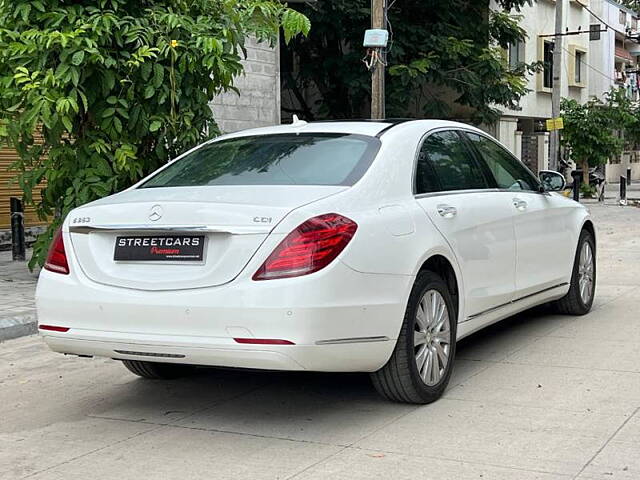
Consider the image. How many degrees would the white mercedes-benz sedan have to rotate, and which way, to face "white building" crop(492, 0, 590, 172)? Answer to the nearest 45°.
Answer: approximately 45° to its left

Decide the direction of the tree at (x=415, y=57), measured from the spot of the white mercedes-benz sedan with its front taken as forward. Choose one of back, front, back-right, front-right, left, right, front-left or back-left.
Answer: front-left

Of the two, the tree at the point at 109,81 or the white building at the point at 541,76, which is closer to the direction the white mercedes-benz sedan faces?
the white building

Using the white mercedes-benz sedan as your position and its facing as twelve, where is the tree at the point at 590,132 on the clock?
The tree is roughly at 11 o'clock from the white mercedes-benz sedan.

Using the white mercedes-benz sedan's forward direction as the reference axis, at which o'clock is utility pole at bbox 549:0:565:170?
The utility pole is roughly at 11 o'clock from the white mercedes-benz sedan.

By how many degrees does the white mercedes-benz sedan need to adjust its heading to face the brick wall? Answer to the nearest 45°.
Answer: approximately 45° to its left

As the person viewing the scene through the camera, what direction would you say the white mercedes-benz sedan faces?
facing away from the viewer and to the right of the viewer
